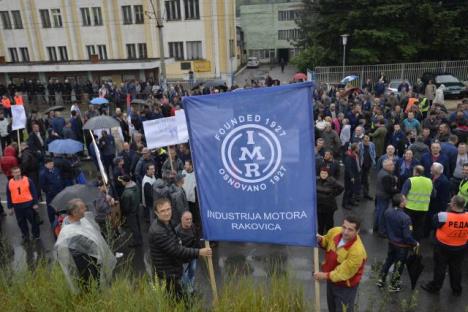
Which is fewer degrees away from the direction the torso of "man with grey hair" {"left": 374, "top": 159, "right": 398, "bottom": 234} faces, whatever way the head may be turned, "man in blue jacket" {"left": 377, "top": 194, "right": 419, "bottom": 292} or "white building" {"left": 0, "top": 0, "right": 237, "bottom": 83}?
the man in blue jacket

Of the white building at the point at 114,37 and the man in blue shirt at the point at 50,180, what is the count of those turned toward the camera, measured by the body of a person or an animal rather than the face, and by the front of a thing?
2

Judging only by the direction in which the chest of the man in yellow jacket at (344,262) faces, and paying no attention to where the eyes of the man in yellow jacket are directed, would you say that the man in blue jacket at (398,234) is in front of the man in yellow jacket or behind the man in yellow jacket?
behind

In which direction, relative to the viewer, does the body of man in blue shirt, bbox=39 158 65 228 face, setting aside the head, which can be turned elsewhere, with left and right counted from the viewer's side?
facing the viewer

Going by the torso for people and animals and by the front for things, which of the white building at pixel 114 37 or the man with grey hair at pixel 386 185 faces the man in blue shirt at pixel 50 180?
the white building

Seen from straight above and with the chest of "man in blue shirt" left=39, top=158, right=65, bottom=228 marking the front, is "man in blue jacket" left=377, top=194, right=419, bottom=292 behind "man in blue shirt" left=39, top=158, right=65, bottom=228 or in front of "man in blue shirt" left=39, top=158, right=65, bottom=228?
in front

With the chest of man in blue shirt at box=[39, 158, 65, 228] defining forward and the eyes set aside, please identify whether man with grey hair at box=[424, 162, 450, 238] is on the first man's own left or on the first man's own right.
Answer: on the first man's own left

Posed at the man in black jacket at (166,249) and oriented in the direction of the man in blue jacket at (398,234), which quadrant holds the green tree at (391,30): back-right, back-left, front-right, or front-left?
front-left

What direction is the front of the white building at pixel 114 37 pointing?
toward the camera

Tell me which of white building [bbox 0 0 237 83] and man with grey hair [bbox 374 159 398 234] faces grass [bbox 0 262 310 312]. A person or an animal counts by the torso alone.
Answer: the white building

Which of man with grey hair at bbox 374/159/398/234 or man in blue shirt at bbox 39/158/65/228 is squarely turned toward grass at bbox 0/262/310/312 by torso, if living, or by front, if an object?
the man in blue shirt
